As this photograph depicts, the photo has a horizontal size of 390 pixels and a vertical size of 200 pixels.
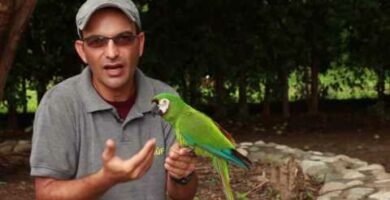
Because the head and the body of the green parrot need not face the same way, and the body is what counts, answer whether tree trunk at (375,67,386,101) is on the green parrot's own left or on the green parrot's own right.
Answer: on the green parrot's own right

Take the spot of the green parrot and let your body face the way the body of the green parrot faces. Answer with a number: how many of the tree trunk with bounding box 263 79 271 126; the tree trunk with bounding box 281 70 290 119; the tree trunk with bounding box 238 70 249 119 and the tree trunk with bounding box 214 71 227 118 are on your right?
4

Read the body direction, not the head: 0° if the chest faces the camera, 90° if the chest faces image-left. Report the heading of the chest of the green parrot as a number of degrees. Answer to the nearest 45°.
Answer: approximately 90°

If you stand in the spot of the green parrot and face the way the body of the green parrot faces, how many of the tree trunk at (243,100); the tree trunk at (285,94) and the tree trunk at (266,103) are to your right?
3

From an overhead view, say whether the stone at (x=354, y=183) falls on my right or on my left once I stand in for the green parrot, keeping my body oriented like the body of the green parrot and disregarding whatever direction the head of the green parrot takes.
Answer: on my right

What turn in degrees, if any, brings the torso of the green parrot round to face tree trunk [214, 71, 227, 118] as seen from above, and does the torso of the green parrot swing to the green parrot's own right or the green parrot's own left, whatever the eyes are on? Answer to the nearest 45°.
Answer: approximately 90° to the green parrot's own right
